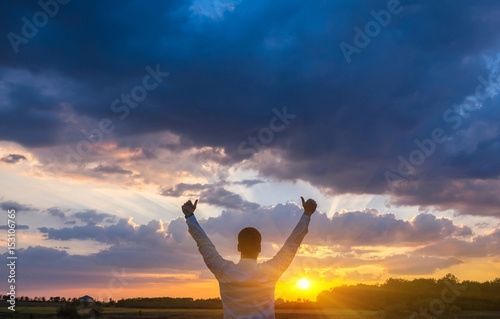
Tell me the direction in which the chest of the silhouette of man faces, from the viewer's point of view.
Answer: away from the camera
